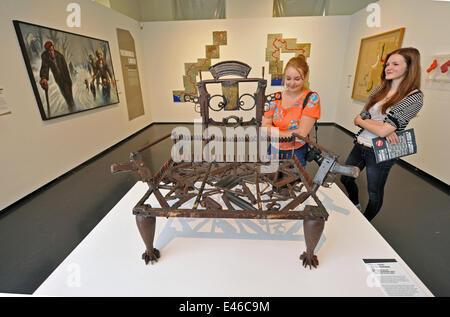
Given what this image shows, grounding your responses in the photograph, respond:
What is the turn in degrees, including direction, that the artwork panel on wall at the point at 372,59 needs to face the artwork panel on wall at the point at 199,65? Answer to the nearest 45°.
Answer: approximately 45° to its right

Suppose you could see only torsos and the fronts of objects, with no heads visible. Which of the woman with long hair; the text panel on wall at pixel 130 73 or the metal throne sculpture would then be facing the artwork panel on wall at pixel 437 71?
the text panel on wall at pixel 130 73

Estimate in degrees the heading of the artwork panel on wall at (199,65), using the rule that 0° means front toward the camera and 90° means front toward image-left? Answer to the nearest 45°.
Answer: approximately 0°

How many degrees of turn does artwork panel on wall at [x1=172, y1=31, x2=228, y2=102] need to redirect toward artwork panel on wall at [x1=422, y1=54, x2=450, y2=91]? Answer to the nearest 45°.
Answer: approximately 45° to its left

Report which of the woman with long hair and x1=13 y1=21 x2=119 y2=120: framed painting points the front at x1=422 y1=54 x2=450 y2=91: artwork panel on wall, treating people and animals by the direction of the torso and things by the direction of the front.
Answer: the framed painting

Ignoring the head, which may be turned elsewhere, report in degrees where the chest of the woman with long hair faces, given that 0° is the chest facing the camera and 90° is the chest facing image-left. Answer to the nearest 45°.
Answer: approximately 45°

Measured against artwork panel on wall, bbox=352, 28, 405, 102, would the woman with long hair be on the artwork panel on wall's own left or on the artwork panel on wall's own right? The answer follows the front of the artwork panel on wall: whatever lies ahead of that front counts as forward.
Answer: on the artwork panel on wall's own left

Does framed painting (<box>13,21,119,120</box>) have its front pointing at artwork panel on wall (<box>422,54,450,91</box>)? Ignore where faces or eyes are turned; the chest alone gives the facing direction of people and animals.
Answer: yes

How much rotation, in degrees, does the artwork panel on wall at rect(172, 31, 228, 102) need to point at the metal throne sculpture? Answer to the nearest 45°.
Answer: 0° — it already faces it

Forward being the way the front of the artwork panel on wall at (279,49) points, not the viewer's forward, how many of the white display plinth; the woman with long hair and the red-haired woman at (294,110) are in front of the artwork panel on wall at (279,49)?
3

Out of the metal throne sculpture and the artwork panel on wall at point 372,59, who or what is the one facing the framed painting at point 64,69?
the artwork panel on wall
